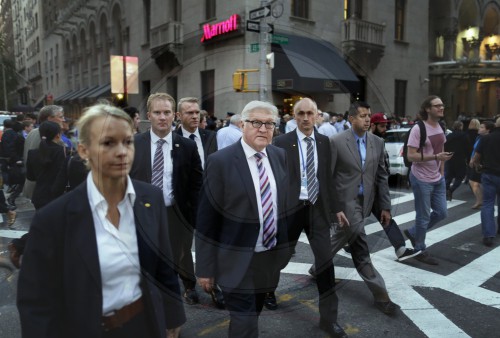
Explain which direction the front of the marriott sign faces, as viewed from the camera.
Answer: facing the viewer and to the left of the viewer

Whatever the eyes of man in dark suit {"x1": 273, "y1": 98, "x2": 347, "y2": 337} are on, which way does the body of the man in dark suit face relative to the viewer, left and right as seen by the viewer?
facing the viewer

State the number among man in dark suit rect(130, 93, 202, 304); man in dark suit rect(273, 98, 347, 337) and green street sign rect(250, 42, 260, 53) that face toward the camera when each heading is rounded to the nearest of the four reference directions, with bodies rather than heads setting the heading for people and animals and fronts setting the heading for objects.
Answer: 3

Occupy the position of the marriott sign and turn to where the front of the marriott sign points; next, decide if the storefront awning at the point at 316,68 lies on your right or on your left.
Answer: on your left

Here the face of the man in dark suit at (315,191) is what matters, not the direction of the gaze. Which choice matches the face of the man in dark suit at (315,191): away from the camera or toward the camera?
toward the camera

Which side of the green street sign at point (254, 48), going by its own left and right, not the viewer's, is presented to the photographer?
front
